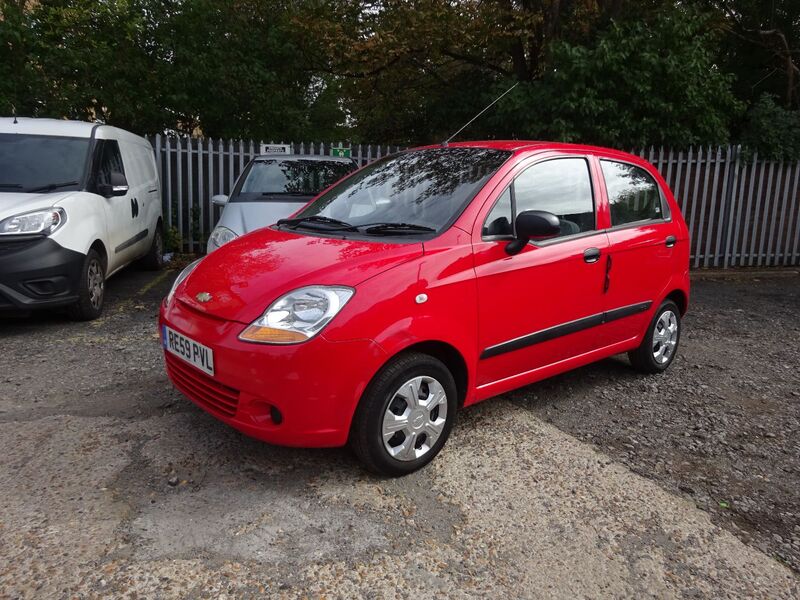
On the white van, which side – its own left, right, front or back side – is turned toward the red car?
left

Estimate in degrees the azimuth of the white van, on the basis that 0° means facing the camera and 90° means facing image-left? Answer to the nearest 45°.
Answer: approximately 45°

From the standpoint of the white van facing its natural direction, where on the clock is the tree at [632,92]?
The tree is roughly at 7 o'clock from the white van.

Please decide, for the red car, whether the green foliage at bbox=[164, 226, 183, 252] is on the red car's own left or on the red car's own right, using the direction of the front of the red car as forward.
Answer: on the red car's own right

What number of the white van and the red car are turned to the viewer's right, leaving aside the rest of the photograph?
0

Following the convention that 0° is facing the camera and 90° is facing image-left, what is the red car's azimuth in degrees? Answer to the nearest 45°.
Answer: approximately 45°
